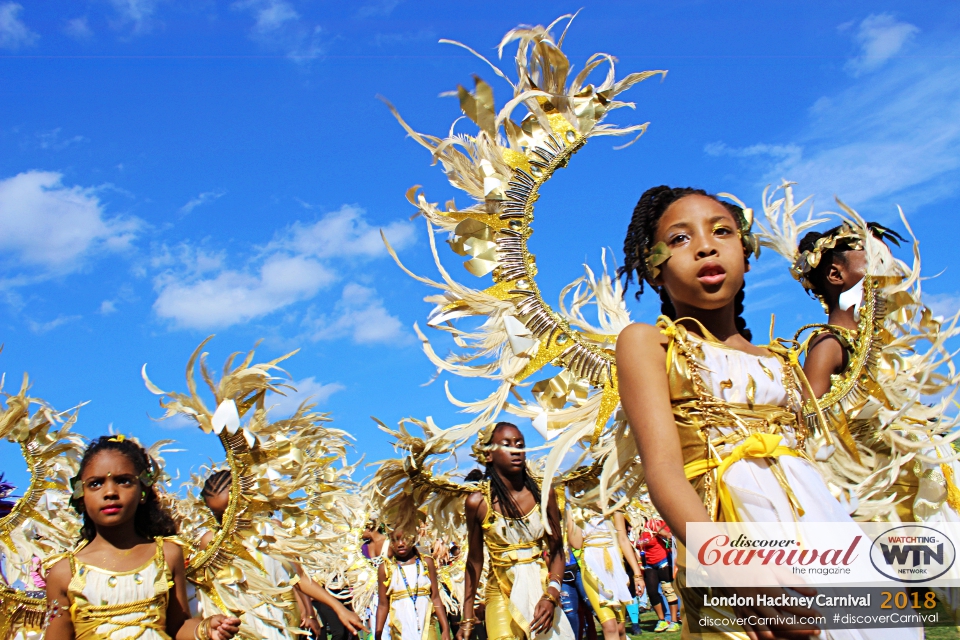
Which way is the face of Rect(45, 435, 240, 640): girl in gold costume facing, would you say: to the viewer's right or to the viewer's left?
to the viewer's left

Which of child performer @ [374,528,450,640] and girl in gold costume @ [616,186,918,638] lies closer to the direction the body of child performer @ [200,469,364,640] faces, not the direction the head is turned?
the girl in gold costume

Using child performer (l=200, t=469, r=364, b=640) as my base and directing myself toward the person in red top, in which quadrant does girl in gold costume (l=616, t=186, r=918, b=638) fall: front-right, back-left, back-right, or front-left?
back-right

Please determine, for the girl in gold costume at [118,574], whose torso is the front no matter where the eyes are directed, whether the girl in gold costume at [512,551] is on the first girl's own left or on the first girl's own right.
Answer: on the first girl's own left

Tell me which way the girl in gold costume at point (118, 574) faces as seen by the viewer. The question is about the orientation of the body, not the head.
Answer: toward the camera

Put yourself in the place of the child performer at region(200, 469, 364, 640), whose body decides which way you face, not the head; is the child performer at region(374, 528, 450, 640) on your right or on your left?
on your left

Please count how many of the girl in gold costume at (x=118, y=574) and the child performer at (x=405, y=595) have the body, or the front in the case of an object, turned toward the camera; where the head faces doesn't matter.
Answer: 2

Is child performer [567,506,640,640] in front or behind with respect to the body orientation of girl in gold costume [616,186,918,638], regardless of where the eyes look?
behind

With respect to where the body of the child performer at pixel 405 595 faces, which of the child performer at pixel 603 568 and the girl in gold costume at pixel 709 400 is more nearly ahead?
the girl in gold costume
